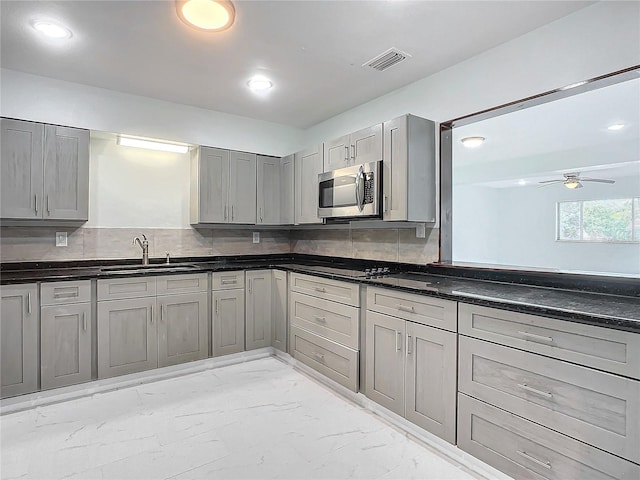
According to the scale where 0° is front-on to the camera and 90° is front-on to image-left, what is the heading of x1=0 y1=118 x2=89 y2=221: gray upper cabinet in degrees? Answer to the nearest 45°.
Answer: approximately 0°

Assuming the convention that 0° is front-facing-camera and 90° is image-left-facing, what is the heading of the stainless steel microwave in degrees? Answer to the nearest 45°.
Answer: approximately 45°

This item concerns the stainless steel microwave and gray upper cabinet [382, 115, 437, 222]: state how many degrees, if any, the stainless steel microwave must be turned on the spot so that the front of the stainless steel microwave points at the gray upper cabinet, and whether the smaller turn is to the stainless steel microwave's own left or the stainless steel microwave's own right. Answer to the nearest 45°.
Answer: approximately 90° to the stainless steel microwave's own left

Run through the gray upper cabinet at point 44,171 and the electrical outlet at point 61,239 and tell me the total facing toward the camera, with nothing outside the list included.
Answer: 2

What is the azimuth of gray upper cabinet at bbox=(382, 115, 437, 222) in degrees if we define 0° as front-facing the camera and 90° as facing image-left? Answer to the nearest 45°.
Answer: approximately 45°

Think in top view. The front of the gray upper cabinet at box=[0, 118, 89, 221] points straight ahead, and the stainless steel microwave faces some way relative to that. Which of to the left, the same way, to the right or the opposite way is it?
to the right
